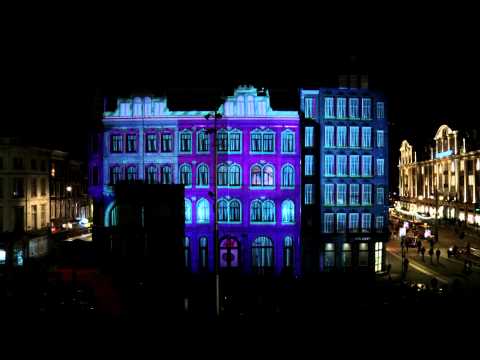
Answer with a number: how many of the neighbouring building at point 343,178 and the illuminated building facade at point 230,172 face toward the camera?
2

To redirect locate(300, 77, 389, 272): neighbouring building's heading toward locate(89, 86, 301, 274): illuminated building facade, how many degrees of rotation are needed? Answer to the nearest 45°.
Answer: approximately 45° to its right

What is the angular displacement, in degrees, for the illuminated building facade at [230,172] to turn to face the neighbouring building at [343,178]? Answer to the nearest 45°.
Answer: approximately 90° to its left

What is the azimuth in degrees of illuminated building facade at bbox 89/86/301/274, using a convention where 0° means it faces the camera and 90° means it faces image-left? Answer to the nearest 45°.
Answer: approximately 0°
